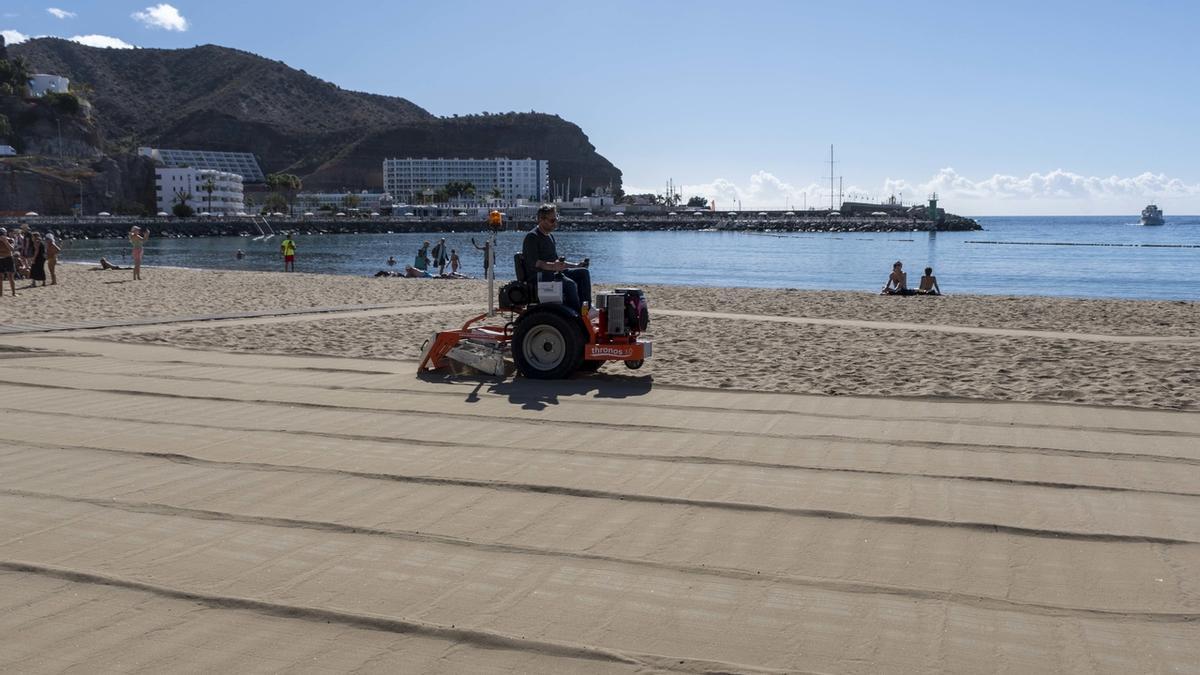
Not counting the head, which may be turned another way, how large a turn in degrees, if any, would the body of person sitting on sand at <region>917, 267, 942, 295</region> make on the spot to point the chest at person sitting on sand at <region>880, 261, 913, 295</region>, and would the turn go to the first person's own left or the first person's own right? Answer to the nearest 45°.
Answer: approximately 135° to the first person's own left

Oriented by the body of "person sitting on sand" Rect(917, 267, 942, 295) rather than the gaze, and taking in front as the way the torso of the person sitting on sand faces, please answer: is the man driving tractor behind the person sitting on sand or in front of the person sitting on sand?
behind

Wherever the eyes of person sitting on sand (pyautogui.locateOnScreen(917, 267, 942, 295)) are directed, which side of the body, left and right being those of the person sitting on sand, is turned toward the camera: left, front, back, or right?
back

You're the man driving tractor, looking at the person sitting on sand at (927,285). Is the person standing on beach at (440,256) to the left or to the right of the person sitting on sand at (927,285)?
left

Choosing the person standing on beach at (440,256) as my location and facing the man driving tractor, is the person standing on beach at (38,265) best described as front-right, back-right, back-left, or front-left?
front-right

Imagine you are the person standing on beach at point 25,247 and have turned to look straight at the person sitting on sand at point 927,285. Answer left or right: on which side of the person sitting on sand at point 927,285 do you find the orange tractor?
right

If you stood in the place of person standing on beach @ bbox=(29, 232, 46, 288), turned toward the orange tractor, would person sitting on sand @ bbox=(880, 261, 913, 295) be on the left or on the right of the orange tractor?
left

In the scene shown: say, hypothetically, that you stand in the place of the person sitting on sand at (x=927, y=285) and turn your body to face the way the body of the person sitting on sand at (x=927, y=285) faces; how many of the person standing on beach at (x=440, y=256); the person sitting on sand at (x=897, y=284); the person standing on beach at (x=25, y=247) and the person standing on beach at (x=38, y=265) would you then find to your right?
0

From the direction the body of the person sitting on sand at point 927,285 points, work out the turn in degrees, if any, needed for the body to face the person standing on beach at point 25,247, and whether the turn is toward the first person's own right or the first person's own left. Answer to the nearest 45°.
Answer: approximately 90° to the first person's own left

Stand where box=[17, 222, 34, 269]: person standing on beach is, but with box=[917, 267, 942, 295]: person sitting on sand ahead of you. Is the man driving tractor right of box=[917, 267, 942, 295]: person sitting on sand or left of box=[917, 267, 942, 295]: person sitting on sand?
right

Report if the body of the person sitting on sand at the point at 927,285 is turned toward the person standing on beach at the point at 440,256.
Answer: no

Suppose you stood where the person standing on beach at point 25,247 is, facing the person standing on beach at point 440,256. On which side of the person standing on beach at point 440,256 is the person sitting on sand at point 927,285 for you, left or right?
right

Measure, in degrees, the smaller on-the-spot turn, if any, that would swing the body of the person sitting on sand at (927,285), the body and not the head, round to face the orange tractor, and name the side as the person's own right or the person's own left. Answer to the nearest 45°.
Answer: approximately 180°

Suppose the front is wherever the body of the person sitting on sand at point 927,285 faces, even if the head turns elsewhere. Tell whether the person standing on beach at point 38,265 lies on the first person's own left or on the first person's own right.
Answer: on the first person's own left

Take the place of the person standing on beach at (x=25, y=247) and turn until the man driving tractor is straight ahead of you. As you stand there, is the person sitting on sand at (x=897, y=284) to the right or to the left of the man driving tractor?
left

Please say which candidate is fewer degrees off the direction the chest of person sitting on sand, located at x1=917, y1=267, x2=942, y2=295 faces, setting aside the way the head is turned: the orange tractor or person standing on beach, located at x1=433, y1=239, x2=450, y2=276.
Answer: the person standing on beach
